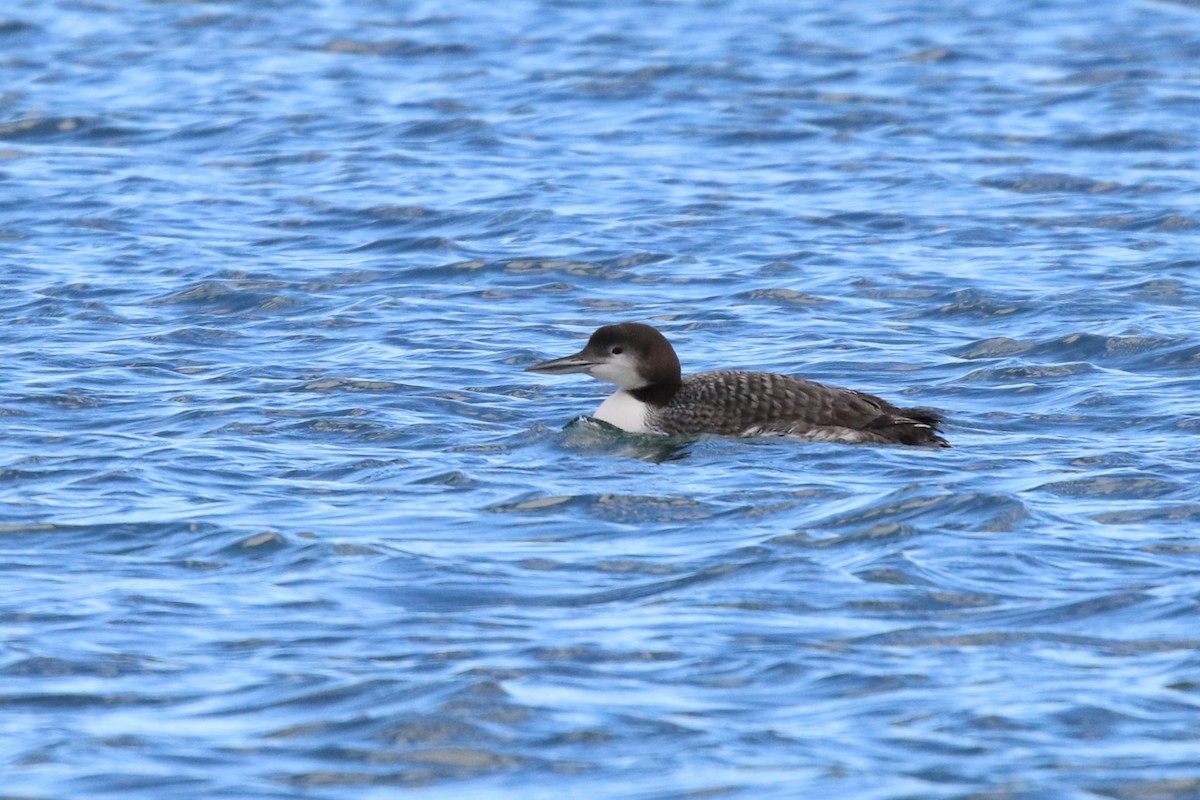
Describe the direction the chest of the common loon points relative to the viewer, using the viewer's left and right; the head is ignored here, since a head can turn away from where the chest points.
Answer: facing to the left of the viewer
